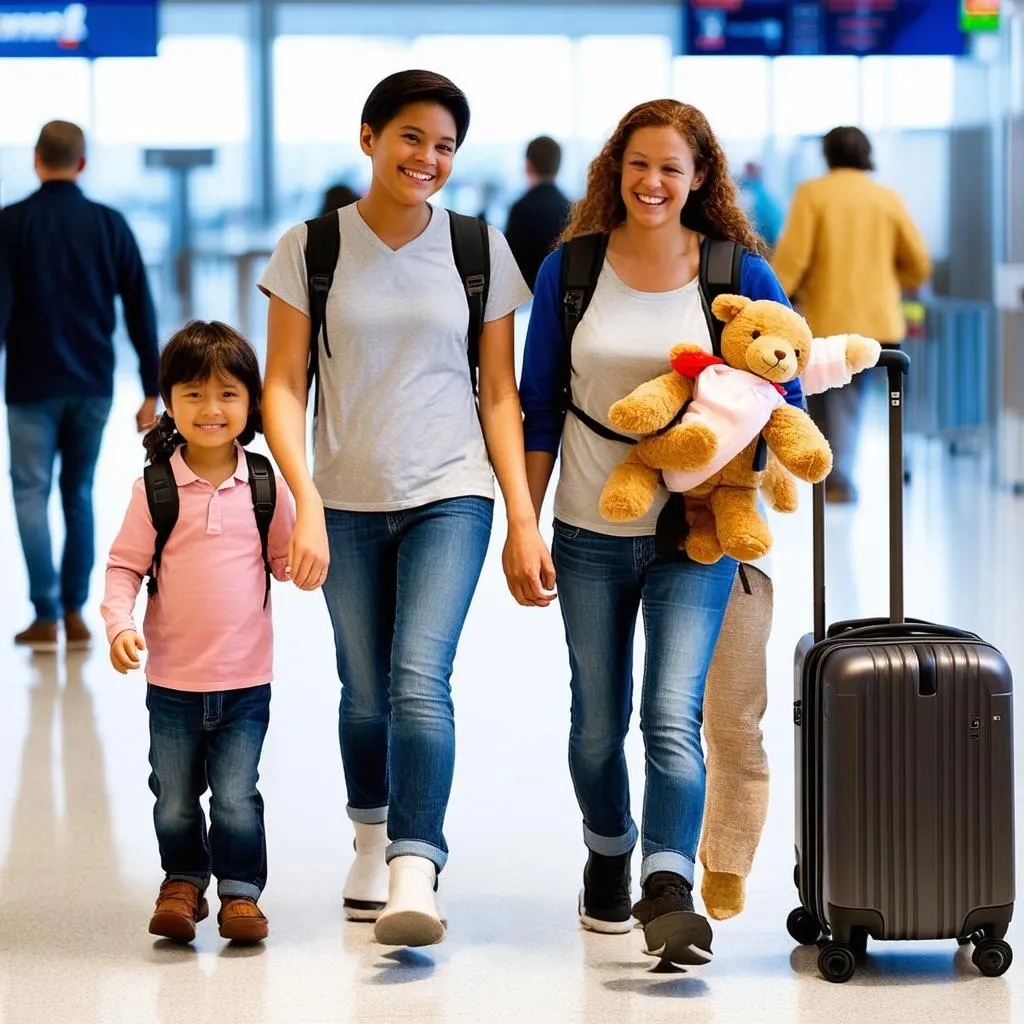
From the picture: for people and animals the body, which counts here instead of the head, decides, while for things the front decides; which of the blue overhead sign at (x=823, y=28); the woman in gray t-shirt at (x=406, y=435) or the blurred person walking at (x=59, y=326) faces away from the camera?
the blurred person walking

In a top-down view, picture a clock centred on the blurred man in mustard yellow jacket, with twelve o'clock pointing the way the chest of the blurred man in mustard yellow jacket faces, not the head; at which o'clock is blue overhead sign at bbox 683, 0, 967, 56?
The blue overhead sign is roughly at 12 o'clock from the blurred man in mustard yellow jacket.

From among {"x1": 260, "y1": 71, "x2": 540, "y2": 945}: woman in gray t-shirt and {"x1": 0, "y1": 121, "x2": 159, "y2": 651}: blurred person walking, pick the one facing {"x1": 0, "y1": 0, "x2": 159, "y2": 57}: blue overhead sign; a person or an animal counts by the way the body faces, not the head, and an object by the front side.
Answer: the blurred person walking

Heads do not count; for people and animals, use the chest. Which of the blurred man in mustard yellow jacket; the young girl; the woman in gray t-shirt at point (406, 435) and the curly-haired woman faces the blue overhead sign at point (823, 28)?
the blurred man in mustard yellow jacket

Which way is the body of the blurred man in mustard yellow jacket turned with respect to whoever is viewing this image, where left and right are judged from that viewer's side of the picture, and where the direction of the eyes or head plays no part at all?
facing away from the viewer

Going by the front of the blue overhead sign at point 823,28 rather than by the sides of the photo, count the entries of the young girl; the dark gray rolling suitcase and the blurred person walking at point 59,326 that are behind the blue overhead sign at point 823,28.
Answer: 0

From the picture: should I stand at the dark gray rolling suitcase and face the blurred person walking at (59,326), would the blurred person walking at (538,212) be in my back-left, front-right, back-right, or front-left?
front-right

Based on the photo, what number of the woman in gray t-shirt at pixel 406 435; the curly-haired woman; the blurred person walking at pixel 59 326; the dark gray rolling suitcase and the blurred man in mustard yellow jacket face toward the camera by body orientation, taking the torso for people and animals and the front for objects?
3

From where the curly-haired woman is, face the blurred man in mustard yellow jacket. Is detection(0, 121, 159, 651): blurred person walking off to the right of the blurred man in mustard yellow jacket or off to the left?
left

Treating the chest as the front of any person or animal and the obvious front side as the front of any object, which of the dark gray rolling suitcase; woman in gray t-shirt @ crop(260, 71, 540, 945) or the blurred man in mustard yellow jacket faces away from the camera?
the blurred man in mustard yellow jacket

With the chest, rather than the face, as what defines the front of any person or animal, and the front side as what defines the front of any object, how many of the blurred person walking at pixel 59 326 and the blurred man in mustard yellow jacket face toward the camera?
0

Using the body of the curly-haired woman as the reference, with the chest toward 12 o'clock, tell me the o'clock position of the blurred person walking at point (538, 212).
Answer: The blurred person walking is roughly at 6 o'clock from the curly-haired woman.

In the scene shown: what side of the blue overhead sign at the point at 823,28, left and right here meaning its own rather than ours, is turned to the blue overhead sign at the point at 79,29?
right

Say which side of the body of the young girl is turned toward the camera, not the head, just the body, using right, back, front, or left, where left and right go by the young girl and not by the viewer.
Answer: front

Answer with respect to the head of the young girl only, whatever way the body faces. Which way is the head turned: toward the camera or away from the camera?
toward the camera

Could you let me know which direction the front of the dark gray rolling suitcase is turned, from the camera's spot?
facing the viewer

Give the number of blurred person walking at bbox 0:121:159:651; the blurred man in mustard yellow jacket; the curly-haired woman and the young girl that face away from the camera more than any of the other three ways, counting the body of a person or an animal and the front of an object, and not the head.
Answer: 2

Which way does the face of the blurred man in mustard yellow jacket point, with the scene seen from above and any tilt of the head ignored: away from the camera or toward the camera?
away from the camera
